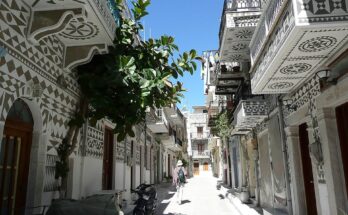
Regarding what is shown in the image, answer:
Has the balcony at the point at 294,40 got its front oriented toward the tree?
yes

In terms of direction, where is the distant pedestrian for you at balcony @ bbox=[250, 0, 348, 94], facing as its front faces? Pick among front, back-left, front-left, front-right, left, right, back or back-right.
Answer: front-right

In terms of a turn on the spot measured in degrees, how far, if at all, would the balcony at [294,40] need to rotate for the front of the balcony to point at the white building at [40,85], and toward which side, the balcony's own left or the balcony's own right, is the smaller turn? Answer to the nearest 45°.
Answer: approximately 45° to the balcony's own left

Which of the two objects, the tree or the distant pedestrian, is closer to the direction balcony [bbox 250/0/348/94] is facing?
the tree

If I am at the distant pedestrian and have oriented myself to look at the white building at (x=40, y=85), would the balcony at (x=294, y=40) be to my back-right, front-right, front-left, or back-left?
front-left

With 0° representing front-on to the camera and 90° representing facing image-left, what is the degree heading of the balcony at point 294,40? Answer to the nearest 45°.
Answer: approximately 90°

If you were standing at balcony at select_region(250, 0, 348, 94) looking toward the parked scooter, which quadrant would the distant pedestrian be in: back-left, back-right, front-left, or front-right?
front-right

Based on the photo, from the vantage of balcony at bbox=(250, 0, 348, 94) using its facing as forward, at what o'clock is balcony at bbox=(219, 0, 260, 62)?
balcony at bbox=(219, 0, 260, 62) is roughly at 2 o'clock from balcony at bbox=(250, 0, 348, 94).

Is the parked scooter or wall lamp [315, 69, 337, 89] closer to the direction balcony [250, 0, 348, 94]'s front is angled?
the parked scooter
